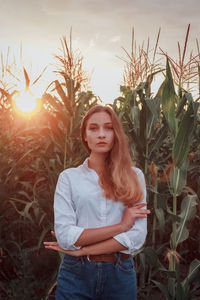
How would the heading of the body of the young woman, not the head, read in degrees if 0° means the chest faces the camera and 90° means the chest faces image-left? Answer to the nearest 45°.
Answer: approximately 0°
